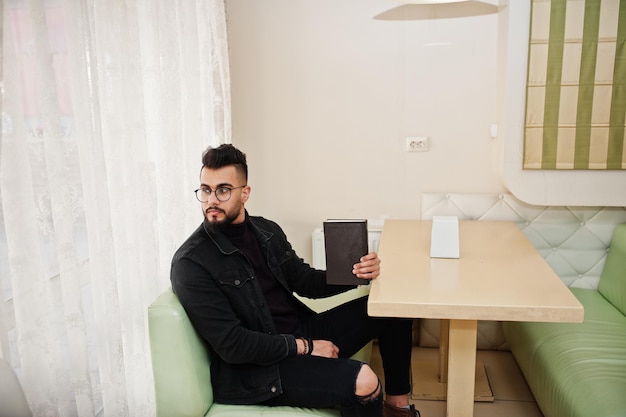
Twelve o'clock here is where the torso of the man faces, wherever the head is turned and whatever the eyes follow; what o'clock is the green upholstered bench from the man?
The green upholstered bench is roughly at 10 o'clock from the man.

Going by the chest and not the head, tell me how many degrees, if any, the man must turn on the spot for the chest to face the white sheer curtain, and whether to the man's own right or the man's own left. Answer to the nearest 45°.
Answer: approximately 135° to the man's own right

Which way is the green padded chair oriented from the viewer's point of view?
to the viewer's right

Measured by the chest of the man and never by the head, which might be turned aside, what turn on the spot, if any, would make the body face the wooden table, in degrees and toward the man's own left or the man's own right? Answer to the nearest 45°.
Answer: approximately 45° to the man's own left

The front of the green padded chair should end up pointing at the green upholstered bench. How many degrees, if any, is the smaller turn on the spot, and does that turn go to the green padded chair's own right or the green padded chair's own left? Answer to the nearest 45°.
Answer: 0° — it already faces it

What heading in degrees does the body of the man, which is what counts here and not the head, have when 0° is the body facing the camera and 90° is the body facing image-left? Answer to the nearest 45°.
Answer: approximately 315°
